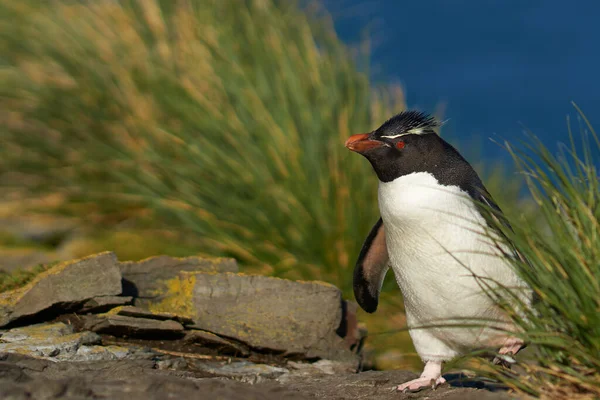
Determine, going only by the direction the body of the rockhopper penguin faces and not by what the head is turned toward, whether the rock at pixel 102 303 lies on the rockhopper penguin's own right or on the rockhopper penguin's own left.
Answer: on the rockhopper penguin's own right

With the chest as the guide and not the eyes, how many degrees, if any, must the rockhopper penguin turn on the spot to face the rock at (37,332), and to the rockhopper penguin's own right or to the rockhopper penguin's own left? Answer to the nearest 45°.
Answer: approximately 45° to the rockhopper penguin's own right

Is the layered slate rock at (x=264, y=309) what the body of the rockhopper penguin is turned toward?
no

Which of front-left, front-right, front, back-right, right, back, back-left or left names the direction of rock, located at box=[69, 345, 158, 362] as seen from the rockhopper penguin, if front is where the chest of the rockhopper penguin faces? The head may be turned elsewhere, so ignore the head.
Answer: front-right

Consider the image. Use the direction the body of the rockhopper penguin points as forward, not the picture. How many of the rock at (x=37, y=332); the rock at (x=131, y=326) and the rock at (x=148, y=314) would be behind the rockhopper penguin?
0

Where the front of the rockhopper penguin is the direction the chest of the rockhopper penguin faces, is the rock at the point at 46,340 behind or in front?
in front

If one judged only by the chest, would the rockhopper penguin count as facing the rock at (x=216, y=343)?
no

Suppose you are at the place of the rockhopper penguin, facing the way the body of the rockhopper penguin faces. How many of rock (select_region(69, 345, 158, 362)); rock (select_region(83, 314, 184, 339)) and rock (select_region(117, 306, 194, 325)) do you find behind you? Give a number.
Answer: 0

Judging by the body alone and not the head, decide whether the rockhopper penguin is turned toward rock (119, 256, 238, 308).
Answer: no

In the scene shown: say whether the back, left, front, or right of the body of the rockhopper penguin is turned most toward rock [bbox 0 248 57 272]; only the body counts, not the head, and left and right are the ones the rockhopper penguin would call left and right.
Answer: right

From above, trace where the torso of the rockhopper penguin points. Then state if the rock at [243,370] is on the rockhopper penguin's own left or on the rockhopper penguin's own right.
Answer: on the rockhopper penguin's own right

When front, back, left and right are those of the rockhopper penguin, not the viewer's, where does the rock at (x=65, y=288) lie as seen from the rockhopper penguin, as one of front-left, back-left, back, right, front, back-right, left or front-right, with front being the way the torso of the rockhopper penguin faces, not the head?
front-right

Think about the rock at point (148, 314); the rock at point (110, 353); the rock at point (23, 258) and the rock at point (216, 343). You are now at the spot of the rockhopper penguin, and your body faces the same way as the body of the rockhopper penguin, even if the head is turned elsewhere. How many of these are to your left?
0

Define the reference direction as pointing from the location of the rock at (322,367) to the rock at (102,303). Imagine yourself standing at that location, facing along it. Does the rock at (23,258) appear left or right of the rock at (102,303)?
right

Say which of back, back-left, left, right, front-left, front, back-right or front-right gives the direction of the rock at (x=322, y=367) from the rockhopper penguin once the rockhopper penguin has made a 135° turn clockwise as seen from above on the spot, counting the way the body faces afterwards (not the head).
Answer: front-left

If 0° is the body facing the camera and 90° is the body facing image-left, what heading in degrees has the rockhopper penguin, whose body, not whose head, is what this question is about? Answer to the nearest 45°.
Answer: approximately 45°
